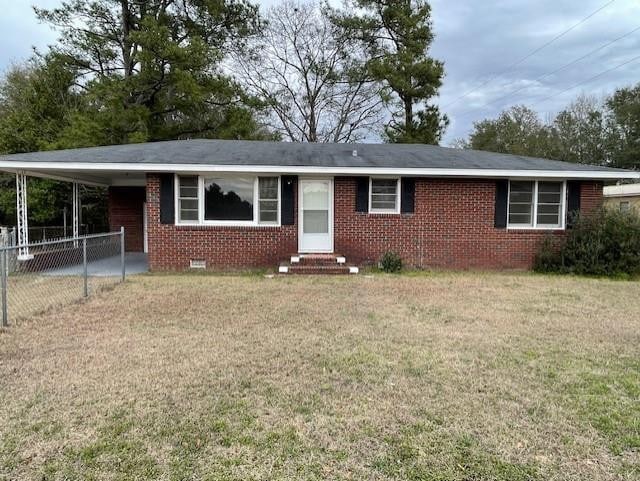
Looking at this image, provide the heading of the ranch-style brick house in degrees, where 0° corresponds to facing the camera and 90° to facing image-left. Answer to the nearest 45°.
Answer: approximately 0°

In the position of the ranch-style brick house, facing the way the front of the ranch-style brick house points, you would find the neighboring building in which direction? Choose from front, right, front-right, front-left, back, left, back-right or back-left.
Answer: back-left

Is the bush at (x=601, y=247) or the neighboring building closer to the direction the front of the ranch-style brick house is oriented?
the bush

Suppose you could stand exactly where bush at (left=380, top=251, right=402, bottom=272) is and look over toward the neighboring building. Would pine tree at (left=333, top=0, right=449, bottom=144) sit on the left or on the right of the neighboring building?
left

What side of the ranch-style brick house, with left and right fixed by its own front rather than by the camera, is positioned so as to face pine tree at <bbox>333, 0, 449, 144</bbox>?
back

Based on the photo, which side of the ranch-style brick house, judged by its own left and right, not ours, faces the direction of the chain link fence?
right

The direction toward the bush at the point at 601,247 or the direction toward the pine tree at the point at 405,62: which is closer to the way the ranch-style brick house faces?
the bush

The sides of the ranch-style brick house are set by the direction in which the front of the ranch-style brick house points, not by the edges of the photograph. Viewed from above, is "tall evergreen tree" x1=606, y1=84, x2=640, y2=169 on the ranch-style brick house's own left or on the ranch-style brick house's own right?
on the ranch-style brick house's own left

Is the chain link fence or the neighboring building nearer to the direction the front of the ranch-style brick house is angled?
the chain link fence

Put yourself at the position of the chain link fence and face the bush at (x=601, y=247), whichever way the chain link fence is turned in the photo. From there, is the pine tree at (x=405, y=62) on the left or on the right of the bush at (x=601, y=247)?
left

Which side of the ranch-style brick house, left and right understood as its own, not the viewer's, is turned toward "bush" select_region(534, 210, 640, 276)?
left

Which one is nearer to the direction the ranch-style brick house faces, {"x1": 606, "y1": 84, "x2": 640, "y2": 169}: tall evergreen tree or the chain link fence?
the chain link fence
